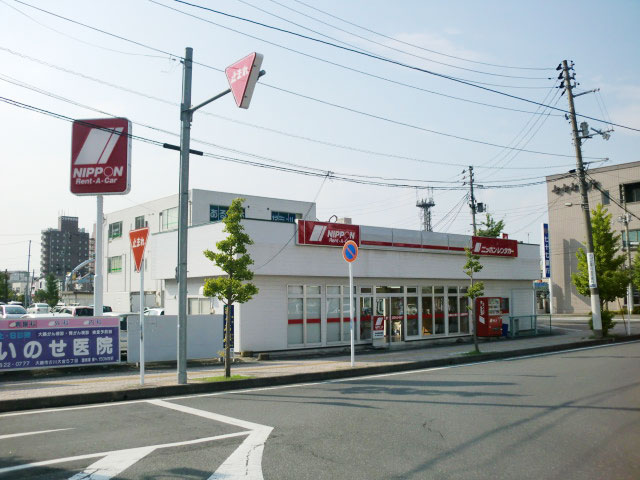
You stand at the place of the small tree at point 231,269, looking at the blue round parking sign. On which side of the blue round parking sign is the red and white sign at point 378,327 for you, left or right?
left

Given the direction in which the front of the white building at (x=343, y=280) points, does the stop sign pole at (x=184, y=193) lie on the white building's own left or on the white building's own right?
on the white building's own right

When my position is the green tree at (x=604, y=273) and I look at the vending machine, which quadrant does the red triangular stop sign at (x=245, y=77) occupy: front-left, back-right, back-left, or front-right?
front-left

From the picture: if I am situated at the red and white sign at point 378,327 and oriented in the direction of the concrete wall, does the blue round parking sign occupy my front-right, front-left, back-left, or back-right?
front-left

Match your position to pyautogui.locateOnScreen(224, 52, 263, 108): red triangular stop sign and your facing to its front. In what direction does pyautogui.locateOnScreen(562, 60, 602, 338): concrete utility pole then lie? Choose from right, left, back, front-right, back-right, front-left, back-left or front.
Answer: back

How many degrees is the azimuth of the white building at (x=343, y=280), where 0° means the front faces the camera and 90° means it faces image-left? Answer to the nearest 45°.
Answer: approximately 315°

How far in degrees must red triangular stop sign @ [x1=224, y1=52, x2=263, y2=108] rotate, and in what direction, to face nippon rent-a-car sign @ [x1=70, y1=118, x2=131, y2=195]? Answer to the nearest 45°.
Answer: approximately 90° to its right

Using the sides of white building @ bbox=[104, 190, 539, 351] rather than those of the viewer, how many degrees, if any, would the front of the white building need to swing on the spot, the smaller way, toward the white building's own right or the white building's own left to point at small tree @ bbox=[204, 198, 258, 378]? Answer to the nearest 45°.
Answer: approximately 45° to the white building's own right

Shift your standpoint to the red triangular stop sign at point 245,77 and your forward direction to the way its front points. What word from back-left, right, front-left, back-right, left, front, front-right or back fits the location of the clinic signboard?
right

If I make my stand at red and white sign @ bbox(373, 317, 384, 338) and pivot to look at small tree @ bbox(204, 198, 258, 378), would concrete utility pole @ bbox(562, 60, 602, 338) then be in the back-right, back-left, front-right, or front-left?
back-left

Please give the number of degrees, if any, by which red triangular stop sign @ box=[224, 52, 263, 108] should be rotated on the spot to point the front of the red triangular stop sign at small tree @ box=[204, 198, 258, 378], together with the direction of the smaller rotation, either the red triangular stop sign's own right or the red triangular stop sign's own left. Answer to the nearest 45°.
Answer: approximately 135° to the red triangular stop sign's own right

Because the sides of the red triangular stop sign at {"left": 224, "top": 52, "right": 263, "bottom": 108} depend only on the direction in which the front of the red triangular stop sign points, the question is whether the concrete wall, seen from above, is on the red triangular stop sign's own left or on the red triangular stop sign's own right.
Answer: on the red triangular stop sign's own right

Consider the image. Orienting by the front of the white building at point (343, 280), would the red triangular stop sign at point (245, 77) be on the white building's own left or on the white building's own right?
on the white building's own right

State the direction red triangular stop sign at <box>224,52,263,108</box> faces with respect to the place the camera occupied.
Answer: facing the viewer and to the left of the viewer

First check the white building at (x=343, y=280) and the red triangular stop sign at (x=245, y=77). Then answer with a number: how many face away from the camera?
0

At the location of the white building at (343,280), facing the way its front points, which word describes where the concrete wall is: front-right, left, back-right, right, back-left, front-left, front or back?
right
